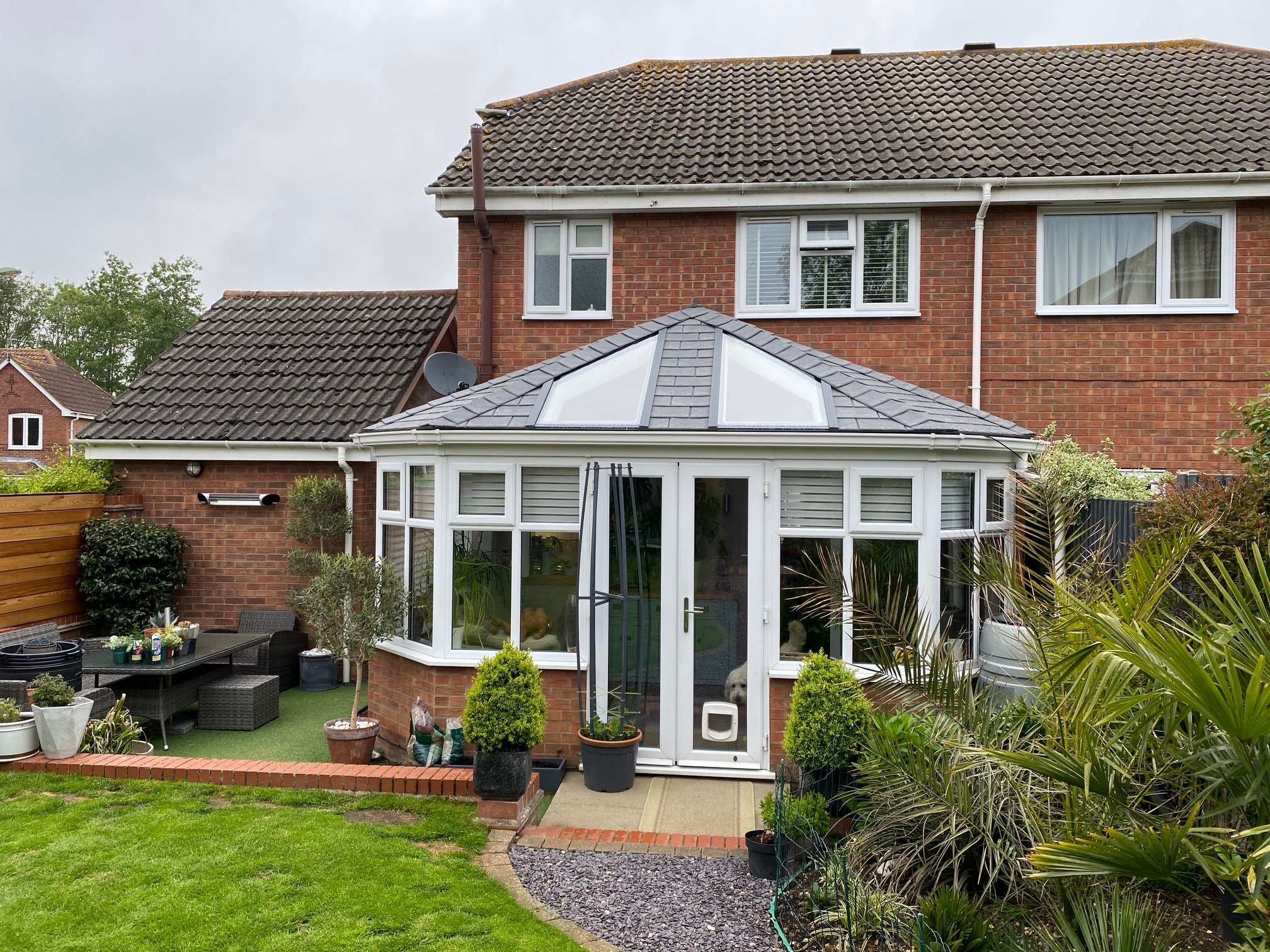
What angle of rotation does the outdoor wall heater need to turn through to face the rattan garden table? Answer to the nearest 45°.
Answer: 0° — it already faces it

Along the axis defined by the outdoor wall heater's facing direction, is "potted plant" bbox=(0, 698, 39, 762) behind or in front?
in front

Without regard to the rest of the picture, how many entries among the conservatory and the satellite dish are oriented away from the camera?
0

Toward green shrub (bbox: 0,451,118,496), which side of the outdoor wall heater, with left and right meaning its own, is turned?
right

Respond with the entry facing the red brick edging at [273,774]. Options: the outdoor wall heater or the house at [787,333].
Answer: the outdoor wall heater

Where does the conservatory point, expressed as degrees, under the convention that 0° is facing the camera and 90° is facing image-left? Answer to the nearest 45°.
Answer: approximately 0°

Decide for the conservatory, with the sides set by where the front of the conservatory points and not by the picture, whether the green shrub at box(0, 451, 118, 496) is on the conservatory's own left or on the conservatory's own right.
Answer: on the conservatory's own right

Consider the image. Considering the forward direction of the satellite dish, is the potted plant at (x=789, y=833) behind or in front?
in front

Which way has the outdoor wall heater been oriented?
toward the camera

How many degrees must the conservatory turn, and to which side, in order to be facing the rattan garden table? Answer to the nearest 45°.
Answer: approximately 90° to its right

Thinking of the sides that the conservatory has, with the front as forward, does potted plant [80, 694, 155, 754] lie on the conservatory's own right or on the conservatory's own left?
on the conservatory's own right
